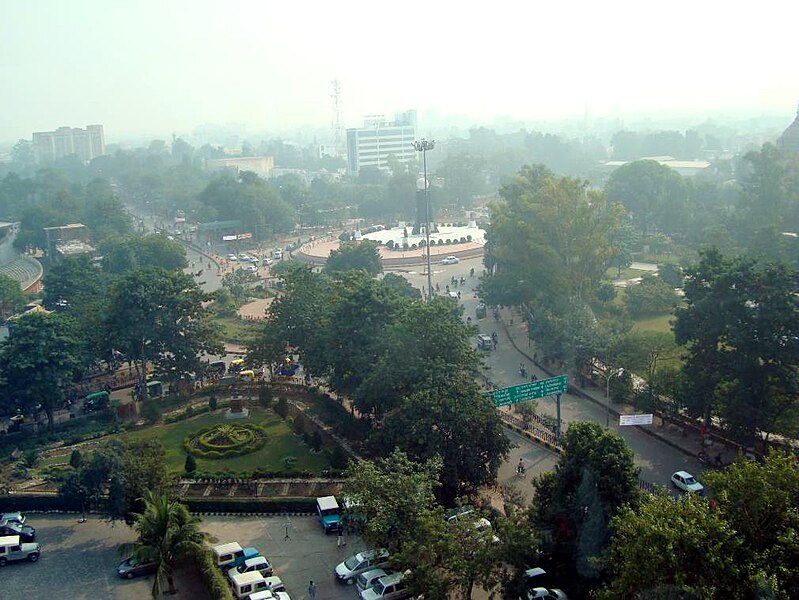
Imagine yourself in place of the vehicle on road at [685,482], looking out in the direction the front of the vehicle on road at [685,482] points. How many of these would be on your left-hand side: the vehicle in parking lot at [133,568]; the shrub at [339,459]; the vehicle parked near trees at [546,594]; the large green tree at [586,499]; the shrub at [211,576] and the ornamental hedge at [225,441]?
0

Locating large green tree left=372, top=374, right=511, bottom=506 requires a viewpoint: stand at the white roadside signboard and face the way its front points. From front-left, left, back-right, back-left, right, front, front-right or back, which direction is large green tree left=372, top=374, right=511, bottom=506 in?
front-right

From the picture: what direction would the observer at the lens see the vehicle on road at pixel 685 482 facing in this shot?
facing the viewer and to the right of the viewer

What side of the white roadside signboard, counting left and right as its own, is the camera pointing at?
front

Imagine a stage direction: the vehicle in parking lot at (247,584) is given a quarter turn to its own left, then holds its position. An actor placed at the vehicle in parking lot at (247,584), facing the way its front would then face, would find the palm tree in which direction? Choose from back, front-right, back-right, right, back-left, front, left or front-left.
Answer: left

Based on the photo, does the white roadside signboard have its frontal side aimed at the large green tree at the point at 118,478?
no

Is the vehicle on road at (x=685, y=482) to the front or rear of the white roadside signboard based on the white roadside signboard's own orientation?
to the front

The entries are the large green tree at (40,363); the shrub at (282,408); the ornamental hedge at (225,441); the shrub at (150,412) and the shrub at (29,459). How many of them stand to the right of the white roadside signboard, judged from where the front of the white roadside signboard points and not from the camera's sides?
5

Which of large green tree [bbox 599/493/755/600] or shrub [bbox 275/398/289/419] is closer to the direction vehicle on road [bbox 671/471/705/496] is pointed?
the large green tree

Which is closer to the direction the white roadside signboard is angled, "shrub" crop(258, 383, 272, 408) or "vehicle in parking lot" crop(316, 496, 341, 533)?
the vehicle in parking lot

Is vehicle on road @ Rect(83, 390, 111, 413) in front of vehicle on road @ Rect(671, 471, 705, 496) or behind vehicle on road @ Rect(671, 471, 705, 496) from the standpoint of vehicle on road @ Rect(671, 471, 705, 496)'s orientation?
behind
